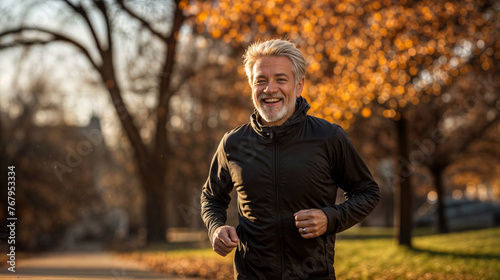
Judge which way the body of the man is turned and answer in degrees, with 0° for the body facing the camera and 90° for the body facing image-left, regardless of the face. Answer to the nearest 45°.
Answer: approximately 0°

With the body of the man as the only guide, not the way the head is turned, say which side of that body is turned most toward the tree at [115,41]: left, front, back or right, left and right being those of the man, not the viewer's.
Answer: back

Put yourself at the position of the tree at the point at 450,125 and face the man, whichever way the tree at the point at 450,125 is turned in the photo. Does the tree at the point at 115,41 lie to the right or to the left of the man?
right

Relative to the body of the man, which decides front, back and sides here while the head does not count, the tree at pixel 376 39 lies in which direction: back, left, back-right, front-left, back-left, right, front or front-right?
back

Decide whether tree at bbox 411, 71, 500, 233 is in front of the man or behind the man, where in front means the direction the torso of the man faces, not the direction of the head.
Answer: behind
